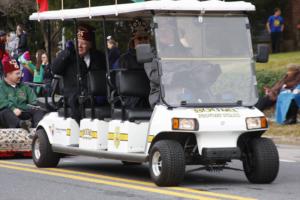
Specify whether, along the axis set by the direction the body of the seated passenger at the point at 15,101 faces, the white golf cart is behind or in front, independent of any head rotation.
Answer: in front

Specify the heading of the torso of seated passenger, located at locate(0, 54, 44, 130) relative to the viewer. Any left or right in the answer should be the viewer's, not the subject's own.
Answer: facing the viewer and to the right of the viewer

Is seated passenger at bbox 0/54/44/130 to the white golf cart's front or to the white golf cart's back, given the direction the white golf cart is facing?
to the back

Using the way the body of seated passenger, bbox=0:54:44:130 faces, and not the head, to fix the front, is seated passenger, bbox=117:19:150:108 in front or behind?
in front
